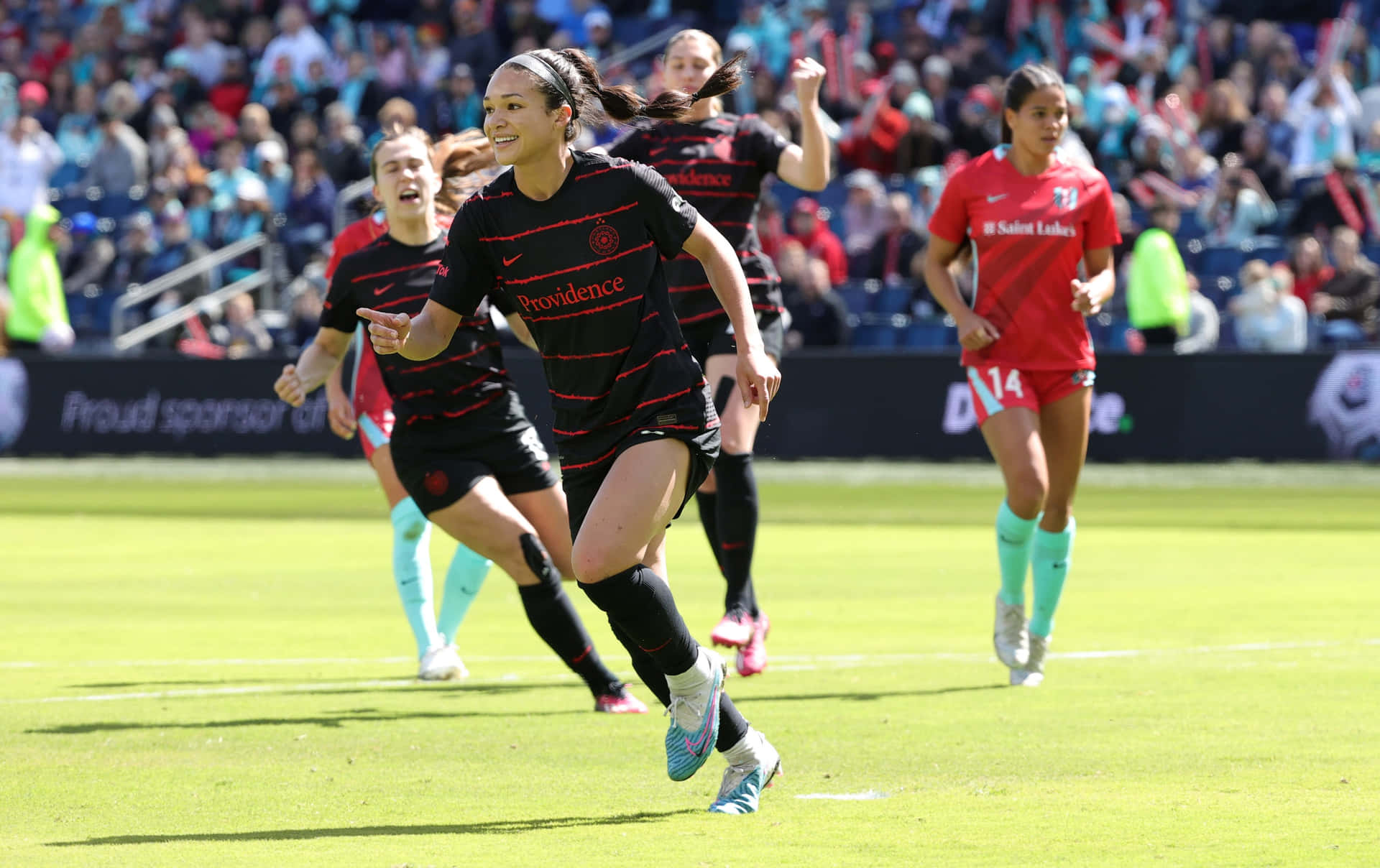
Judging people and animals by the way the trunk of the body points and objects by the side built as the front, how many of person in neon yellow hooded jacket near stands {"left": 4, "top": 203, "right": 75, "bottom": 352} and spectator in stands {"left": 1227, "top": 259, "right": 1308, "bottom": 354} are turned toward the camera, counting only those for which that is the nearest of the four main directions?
1

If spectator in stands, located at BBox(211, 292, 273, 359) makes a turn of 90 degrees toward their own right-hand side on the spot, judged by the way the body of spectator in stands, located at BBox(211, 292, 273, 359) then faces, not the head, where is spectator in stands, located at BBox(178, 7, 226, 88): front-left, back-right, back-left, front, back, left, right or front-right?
right

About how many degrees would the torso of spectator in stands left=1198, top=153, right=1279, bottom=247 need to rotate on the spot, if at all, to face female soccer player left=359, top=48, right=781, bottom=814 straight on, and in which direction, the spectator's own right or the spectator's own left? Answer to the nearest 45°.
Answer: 0° — they already face them

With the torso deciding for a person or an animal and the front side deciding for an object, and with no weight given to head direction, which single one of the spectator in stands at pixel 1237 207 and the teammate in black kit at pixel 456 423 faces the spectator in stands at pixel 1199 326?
the spectator in stands at pixel 1237 207

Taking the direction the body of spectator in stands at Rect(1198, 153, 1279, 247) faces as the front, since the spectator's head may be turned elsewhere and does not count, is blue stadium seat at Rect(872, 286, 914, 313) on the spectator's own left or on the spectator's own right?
on the spectator's own right

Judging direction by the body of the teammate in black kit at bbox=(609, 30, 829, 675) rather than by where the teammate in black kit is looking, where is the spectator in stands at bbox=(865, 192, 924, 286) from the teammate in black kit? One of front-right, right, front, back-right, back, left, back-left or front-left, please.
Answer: back

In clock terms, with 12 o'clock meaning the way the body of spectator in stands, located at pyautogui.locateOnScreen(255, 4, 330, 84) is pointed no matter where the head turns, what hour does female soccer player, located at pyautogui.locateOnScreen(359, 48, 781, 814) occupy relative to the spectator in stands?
The female soccer player is roughly at 12 o'clock from the spectator in stands.

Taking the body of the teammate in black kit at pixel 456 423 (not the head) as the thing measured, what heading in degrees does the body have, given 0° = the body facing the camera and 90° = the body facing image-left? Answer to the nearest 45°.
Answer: approximately 0°
